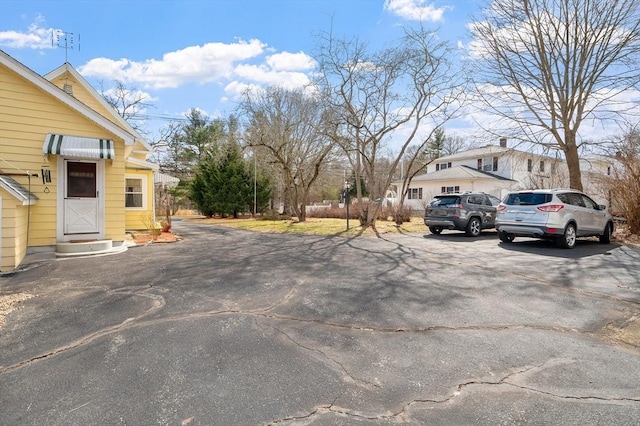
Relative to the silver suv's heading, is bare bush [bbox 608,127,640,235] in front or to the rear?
in front

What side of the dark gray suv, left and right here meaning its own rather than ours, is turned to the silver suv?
right

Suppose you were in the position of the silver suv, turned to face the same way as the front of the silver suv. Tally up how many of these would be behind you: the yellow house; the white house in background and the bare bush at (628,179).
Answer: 1

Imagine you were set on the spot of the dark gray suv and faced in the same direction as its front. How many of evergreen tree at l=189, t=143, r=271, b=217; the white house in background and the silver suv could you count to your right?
1

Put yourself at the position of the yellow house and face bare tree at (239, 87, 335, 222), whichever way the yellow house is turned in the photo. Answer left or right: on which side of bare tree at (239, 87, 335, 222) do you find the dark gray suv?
right

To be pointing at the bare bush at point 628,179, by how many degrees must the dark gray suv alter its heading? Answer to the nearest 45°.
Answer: approximately 45° to its right

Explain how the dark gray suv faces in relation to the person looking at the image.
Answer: facing away from the viewer and to the right of the viewer

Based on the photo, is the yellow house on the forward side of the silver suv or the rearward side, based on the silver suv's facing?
on the rearward side

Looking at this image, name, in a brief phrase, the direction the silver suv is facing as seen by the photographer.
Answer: facing away from the viewer and to the right of the viewer

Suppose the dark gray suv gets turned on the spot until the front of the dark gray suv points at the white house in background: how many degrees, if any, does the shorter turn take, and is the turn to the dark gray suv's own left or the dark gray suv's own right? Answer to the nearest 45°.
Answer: approximately 45° to the dark gray suv's own left

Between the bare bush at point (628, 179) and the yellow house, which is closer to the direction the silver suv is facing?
the bare bush

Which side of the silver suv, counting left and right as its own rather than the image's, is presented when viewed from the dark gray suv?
left
